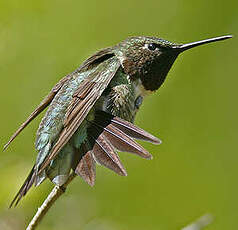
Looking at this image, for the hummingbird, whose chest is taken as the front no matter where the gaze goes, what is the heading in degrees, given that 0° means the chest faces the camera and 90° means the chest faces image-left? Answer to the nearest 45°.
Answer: approximately 270°
